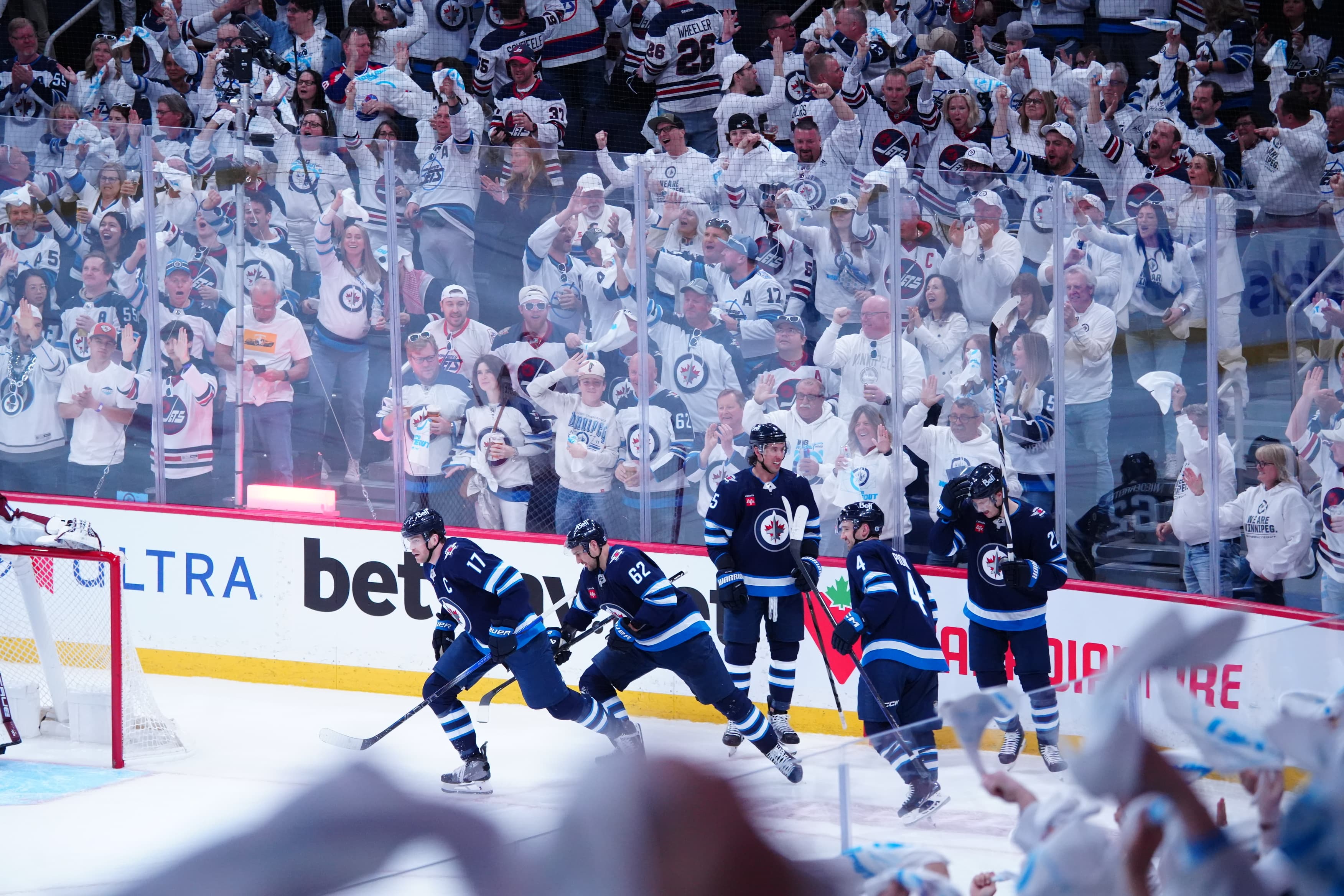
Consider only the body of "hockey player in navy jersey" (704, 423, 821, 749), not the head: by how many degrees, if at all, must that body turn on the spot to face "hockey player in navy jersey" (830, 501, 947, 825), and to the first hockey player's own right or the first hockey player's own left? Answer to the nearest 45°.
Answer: approximately 45° to the first hockey player's own left

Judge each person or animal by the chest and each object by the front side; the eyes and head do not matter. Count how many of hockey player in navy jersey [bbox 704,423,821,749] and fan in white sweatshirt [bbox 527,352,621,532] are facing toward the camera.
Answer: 2

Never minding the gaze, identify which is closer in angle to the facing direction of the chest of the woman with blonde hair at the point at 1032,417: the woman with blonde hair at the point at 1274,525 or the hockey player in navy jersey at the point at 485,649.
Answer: the hockey player in navy jersey

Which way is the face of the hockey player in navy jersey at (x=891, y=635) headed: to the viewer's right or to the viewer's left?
to the viewer's left

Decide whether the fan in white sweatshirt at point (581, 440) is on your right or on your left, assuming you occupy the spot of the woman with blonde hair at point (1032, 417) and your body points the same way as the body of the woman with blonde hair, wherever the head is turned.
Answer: on your right

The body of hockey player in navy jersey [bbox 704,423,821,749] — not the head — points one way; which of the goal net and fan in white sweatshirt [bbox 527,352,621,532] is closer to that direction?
the goal net

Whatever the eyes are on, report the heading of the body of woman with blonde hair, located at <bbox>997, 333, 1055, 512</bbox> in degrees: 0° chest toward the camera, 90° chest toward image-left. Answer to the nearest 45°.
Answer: approximately 45°

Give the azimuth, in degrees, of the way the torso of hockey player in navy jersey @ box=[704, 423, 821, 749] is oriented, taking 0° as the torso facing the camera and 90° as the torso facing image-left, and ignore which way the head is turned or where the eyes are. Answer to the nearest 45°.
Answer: approximately 0°
